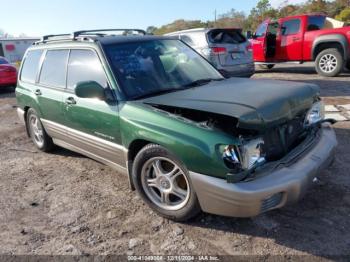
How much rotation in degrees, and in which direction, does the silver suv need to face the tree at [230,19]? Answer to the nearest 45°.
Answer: approximately 45° to its right

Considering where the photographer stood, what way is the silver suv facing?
facing away from the viewer and to the left of the viewer

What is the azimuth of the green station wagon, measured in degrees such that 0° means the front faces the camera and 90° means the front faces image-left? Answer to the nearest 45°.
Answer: approximately 315°

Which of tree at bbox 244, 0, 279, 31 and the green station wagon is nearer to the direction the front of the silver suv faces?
the tree

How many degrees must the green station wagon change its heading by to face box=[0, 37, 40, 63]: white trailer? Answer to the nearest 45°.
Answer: approximately 180°
